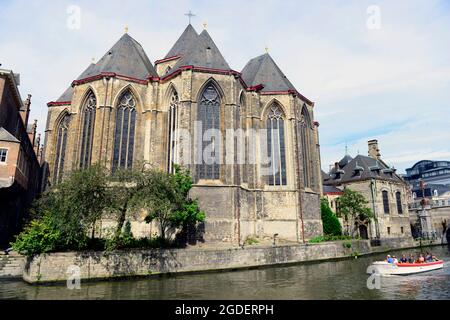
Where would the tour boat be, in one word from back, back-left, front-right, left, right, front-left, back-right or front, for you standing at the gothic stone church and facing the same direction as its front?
back-right

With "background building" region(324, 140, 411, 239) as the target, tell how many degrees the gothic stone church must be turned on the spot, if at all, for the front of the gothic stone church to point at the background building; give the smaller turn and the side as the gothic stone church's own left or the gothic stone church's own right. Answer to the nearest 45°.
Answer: approximately 45° to the gothic stone church's own right

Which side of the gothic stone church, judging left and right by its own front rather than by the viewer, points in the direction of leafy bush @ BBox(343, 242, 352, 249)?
right

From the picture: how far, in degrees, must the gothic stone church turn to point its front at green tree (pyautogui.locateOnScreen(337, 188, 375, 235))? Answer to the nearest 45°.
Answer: approximately 45° to its right

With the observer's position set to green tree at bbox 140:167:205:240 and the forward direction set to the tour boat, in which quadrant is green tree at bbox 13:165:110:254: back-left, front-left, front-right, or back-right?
back-right

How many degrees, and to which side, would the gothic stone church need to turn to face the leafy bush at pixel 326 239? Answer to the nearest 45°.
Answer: approximately 90° to its right

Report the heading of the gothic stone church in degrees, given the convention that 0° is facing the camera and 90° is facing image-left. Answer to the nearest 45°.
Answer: approximately 180°

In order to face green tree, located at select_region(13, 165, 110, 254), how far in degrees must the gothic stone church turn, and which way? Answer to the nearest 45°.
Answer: approximately 135° to its left

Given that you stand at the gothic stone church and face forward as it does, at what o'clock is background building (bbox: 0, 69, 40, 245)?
The background building is roughly at 9 o'clock from the gothic stone church.
